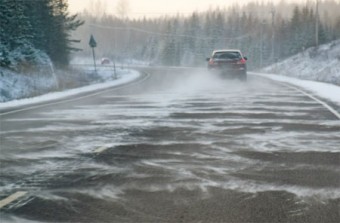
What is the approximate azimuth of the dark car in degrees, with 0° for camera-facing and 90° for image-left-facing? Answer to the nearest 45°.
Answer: approximately 180°
